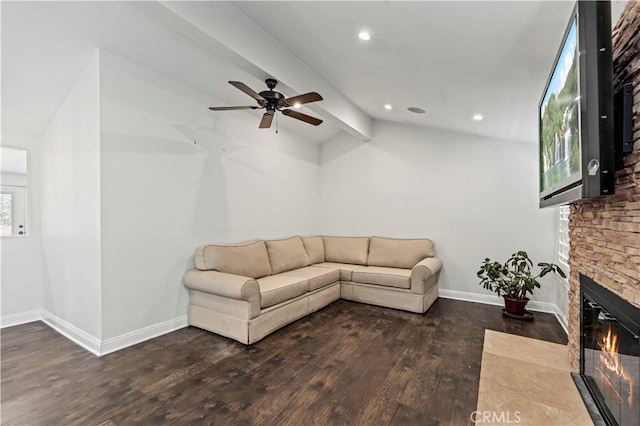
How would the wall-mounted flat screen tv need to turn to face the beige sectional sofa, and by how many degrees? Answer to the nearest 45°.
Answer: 0° — it already faces it

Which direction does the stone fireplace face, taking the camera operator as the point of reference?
facing to the left of the viewer

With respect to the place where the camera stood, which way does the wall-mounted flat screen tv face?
facing to the left of the viewer

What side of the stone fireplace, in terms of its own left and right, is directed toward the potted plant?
right

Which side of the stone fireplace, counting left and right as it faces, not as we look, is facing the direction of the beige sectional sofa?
front

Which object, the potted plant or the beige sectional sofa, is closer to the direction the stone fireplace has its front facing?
the beige sectional sofa
